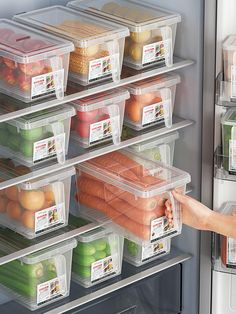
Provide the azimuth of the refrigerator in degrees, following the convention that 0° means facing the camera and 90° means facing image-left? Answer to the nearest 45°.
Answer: approximately 315°
